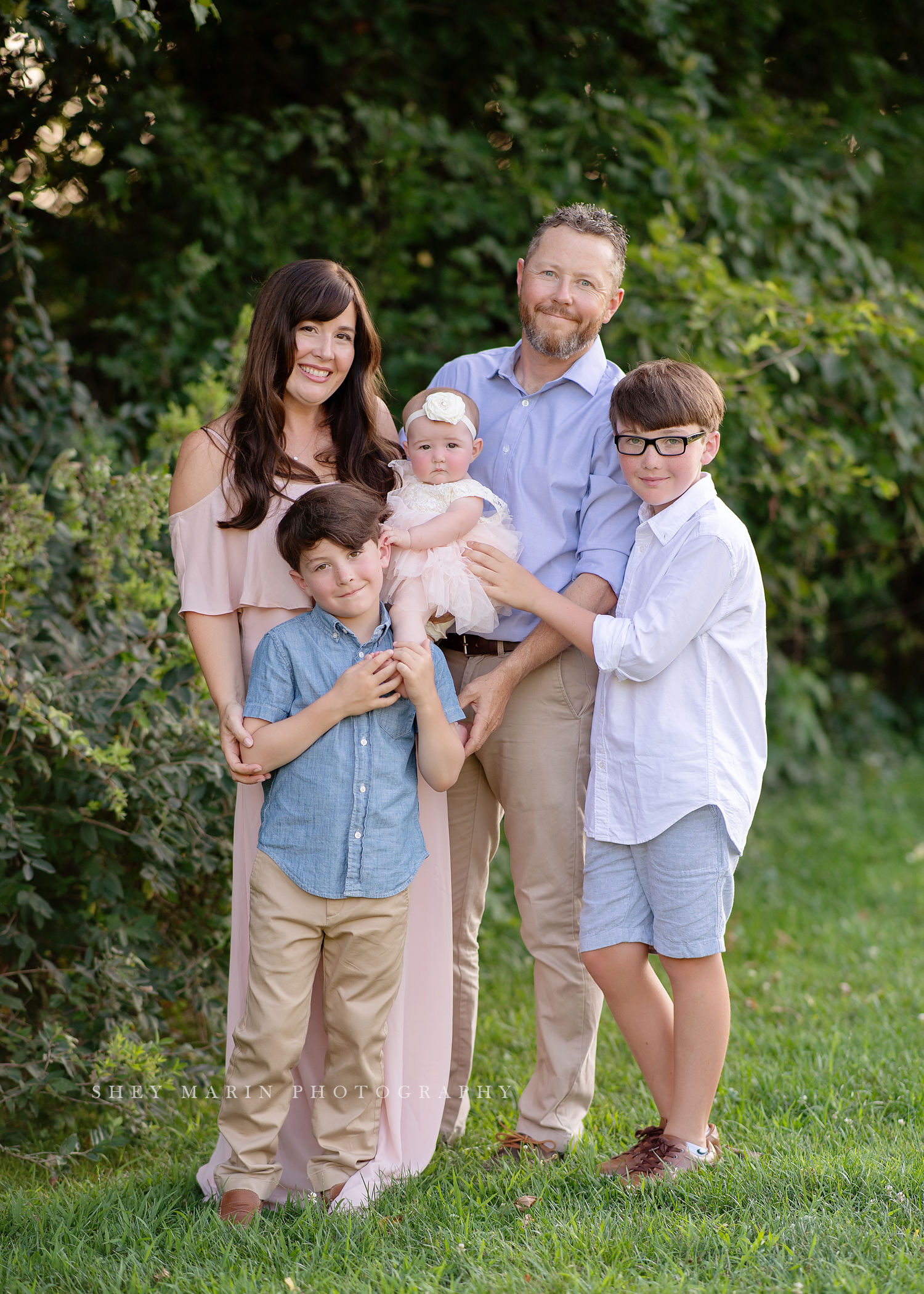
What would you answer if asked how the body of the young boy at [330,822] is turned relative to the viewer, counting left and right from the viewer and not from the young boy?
facing the viewer

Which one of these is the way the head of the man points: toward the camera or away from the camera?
toward the camera

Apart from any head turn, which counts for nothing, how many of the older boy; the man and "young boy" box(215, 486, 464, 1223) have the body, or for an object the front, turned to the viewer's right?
0

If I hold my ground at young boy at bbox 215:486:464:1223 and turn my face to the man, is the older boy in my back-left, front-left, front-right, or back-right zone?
front-right

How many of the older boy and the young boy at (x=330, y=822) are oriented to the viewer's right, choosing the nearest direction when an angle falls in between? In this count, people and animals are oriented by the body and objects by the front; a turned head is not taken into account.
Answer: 0

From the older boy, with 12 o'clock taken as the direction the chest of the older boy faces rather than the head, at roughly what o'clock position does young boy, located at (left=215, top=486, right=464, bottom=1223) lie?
The young boy is roughly at 1 o'clock from the older boy.

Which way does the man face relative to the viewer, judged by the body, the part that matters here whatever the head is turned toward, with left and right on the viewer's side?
facing the viewer and to the left of the viewer
